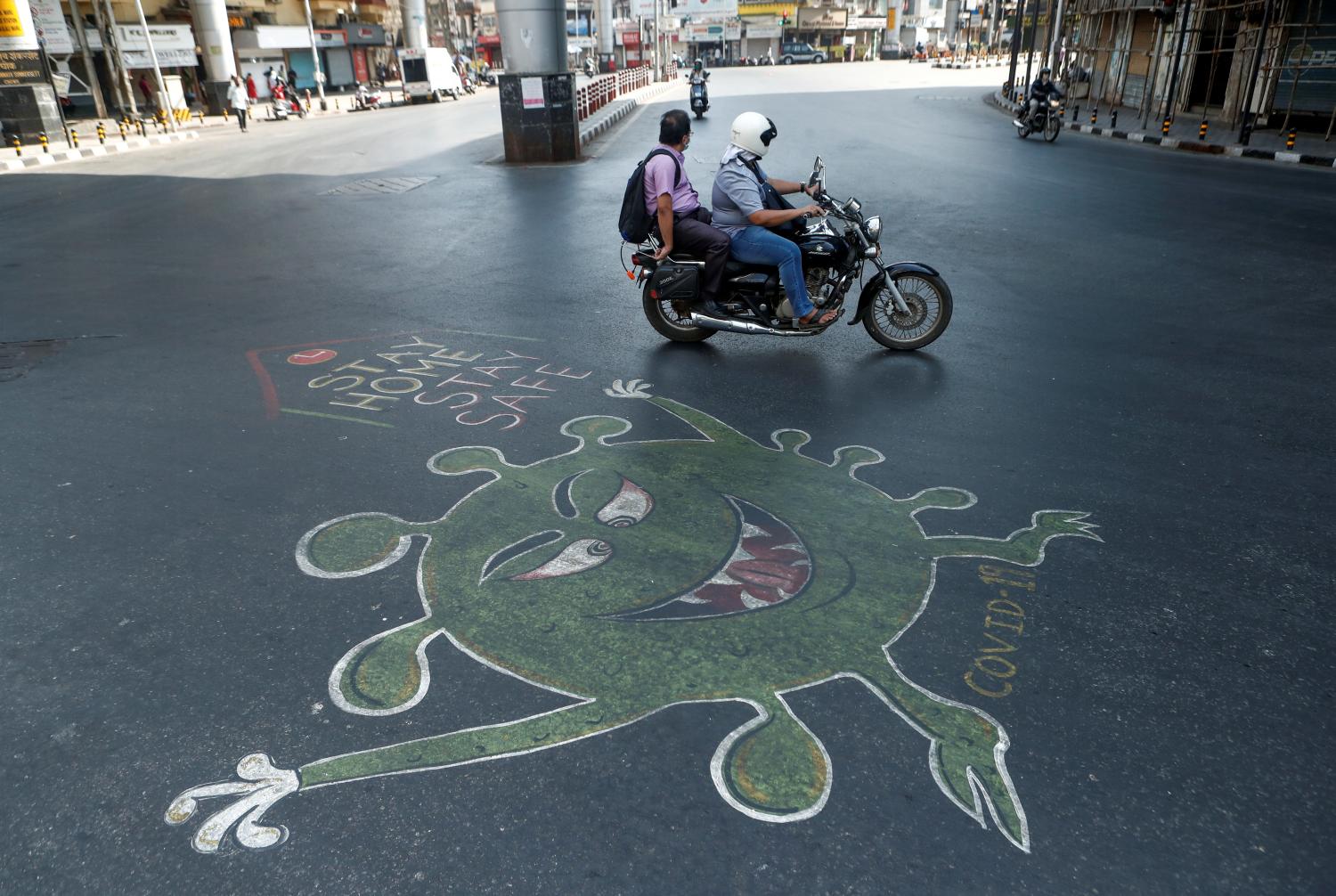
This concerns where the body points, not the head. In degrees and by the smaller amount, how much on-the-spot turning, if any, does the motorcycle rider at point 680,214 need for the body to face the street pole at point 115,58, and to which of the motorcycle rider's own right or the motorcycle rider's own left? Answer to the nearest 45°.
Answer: approximately 135° to the motorcycle rider's own left

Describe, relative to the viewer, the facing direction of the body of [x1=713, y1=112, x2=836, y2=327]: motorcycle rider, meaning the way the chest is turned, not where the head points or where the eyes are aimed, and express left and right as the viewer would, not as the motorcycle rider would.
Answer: facing to the right of the viewer

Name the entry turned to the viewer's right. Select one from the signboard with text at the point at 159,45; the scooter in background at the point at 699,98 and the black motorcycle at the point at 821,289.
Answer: the black motorcycle

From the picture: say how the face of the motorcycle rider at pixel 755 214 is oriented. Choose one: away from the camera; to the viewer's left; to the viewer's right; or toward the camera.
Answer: to the viewer's right

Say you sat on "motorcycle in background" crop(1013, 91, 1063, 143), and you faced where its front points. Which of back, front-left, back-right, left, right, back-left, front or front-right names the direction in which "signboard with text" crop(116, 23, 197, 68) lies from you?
back-right

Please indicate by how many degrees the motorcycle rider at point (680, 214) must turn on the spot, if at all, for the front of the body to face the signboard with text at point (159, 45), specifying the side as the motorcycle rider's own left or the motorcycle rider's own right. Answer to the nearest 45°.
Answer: approximately 135° to the motorcycle rider's own left

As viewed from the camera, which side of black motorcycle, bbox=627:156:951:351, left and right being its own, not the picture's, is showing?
right

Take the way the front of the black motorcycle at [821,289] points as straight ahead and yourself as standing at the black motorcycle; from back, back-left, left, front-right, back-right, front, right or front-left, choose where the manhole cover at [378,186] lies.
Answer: back-left

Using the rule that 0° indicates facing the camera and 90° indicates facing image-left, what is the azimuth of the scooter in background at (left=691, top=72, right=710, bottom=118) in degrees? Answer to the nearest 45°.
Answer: approximately 0°

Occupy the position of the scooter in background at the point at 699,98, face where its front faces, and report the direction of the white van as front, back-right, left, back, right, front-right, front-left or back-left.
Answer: back-right
